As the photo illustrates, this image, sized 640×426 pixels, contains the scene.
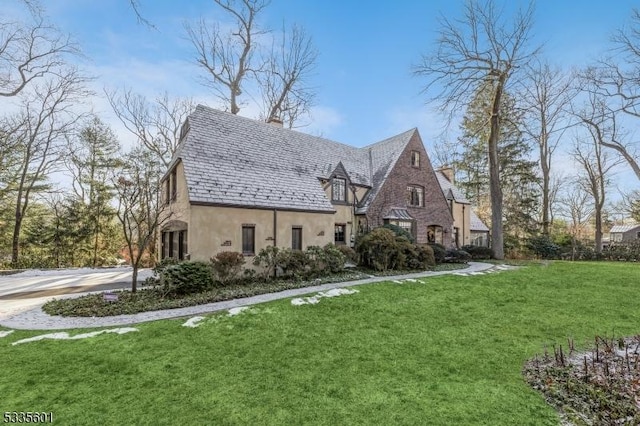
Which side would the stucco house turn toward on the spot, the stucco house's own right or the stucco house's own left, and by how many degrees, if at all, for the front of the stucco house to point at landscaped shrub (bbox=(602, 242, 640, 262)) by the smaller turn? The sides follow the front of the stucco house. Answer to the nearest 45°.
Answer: approximately 45° to the stucco house's own left

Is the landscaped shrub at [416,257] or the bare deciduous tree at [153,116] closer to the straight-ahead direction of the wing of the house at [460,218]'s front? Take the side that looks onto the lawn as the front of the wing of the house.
the landscaped shrub

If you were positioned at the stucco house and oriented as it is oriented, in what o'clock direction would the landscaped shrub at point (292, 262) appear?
The landscaped shrub is roughly at 1 o'clock from the stucco house.

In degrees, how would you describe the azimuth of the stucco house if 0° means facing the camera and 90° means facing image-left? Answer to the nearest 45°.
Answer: approximately 315°

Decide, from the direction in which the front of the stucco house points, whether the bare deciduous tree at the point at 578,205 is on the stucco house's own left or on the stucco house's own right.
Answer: on the stucco house's own left

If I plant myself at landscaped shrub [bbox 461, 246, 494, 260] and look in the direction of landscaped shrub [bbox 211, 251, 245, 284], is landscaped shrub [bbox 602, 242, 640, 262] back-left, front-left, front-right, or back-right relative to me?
back-left

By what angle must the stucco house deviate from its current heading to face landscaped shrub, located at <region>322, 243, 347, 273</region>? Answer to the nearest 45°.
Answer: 0° — it already faces it
